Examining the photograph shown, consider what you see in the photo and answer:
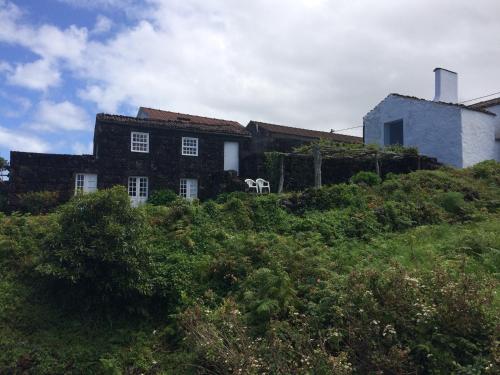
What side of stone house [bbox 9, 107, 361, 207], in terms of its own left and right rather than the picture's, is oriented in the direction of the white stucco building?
left

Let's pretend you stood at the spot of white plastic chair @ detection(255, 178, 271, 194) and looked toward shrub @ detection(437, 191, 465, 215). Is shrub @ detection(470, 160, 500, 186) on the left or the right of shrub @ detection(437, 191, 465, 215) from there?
left

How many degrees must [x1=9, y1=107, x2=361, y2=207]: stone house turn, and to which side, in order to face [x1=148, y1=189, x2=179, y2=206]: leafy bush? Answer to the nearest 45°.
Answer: approximately 45° to its left

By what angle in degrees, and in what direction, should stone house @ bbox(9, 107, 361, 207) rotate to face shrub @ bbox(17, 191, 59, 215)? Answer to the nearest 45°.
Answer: approximately 45° to its right

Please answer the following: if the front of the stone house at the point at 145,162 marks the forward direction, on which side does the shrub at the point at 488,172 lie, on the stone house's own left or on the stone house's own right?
on the stone house's own left

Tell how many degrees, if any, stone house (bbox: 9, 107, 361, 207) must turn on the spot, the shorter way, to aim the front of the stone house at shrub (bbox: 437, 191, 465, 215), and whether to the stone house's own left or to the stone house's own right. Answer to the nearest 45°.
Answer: approximately 45° to the stone house's own left

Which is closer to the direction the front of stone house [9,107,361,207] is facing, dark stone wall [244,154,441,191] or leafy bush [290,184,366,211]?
the leafy bush

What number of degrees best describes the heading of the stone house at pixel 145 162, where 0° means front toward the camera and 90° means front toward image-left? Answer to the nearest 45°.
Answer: approximately 0°

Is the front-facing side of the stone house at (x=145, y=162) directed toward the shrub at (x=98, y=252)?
yes

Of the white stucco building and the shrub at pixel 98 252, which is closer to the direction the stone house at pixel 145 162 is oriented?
the shrub

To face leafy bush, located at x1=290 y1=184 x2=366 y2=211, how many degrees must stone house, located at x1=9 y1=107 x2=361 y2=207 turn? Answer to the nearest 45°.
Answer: approximately 45° to its left

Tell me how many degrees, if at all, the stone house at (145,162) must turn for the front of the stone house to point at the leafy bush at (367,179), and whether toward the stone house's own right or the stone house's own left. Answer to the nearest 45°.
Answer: approximately 45° to the stone house's own left

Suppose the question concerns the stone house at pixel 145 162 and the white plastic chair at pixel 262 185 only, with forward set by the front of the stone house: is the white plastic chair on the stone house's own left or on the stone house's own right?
on the stone house's own left
